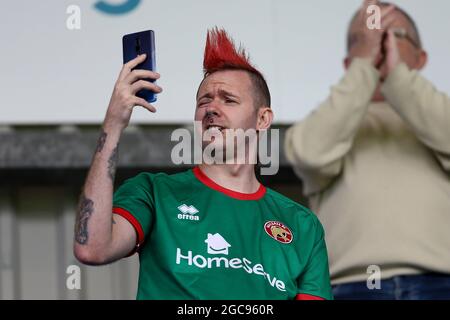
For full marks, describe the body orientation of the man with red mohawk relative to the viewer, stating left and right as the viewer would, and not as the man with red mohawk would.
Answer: facing the viewer

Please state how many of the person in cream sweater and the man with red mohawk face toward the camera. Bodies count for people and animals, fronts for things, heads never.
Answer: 2

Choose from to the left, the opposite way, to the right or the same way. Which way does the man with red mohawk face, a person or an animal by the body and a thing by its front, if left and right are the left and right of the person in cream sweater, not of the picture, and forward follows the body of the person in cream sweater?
the same way

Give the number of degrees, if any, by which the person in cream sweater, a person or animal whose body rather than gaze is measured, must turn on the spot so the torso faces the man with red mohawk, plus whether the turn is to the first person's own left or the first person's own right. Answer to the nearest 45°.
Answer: approximately 45° to the first person's own right

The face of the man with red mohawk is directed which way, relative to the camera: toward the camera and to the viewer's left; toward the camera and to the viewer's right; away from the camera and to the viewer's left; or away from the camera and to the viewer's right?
toward the camera and to the viewer's left

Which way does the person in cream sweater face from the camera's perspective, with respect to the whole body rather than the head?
toward the camera

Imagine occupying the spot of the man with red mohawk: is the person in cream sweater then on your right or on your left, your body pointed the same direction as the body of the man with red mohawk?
on your left
